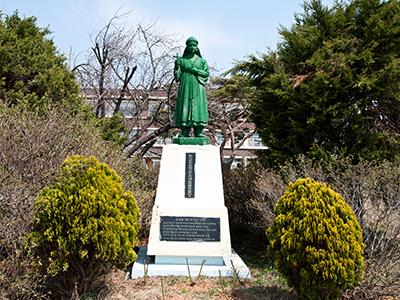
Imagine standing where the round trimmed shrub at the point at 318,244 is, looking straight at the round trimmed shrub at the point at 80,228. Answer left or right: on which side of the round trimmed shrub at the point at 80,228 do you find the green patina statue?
right

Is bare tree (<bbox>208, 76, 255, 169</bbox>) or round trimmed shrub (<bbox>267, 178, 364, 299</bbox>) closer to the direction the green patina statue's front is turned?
the round trimmed shrub

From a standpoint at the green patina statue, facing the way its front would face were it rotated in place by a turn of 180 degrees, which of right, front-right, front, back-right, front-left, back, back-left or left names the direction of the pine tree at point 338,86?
right

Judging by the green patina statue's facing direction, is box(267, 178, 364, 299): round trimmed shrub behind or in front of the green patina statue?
in front

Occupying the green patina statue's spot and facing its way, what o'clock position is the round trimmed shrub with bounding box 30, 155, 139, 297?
The round trimmed shrub is roughly at 1 o'clock from the green patina statue.

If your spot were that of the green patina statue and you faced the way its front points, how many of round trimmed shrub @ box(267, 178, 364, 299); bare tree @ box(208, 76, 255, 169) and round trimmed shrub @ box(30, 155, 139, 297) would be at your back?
1

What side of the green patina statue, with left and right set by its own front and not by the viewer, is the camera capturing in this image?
front

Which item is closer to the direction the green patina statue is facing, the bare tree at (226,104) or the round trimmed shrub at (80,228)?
the round trimmed shrub

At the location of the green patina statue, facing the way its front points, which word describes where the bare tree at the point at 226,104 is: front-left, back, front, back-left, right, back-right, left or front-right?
back
